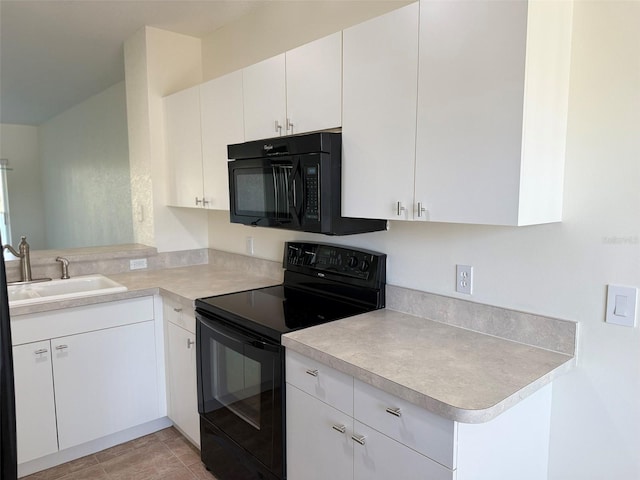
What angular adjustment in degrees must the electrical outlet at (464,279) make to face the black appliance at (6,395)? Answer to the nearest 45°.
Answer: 0° — it already faces it

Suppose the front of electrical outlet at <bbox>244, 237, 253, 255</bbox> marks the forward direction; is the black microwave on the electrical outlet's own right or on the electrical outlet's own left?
on the electrical outlet's own left

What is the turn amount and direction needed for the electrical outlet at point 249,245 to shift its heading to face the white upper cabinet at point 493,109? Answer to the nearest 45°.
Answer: approximately 90° to its left

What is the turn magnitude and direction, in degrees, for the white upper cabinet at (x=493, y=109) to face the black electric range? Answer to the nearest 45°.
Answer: approximately 45° to its right

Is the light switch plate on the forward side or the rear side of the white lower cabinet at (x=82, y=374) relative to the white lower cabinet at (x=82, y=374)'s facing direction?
on the forward side

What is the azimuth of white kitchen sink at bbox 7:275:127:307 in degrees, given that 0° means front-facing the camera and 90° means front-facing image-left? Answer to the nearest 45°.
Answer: approximately 315°

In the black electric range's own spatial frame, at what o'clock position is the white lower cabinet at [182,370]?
The white lower cabinet is roughly at 3 o'clock from the black electric range.
